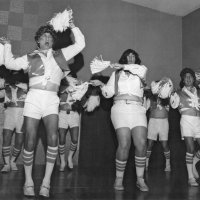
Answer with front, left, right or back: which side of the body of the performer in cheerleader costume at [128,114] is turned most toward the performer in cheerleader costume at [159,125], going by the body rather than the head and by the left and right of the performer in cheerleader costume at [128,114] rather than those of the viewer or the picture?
back

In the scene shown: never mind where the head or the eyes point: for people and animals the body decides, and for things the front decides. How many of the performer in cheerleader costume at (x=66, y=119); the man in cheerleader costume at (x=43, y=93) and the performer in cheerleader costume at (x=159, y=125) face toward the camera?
3

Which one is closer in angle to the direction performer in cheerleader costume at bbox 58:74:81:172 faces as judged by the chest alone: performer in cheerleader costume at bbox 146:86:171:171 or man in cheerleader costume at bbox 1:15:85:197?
the man in cheerleader costume

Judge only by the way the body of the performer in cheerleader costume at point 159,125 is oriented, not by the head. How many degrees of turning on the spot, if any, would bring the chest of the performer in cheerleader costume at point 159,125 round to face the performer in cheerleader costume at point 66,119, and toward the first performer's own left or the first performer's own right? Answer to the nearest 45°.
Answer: approximately 45° to the first performer's own right

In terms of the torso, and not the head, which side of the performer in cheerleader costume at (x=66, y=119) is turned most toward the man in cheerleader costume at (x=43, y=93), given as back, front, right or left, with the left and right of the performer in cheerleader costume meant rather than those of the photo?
front

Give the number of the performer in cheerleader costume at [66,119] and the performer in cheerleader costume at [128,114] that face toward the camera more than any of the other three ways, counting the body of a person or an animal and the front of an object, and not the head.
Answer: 2

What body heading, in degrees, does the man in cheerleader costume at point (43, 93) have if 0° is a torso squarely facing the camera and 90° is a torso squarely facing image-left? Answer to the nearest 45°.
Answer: approximately 0°

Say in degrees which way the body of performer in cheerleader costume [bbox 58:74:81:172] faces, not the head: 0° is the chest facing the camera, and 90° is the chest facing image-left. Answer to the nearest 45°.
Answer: approximately 0°
